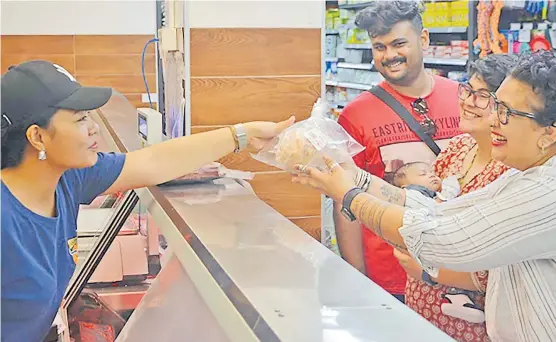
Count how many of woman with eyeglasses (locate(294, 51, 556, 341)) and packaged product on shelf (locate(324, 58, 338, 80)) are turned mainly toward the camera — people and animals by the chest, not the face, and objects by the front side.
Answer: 1

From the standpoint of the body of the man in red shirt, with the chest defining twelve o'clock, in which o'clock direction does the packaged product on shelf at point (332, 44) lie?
The packaged product on shelf is roughly at 6 o'clock from the man in red shirt.

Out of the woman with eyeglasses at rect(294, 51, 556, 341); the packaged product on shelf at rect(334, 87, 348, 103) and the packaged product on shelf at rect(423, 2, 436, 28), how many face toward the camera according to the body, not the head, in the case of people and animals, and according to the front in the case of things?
2

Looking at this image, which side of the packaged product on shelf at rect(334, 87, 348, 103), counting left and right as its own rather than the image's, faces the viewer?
front

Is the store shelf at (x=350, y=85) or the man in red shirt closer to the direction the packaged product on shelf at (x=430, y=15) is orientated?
the man in red shirt

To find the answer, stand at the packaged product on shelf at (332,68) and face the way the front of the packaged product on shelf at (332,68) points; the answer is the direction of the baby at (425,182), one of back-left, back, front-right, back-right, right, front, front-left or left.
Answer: front

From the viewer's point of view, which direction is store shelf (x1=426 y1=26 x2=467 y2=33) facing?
toward the camera

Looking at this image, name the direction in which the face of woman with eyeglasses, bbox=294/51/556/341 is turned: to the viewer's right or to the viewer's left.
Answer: to the viewer's left

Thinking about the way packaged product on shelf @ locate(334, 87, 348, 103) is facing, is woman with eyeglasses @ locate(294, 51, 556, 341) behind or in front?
in front

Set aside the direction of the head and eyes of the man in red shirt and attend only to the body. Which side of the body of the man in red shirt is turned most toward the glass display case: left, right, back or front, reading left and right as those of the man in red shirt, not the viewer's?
front

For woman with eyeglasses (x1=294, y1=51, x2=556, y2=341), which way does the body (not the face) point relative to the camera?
to the viewer's left

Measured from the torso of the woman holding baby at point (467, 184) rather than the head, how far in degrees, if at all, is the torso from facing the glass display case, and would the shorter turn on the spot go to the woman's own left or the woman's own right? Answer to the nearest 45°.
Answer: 0° — they already face it
